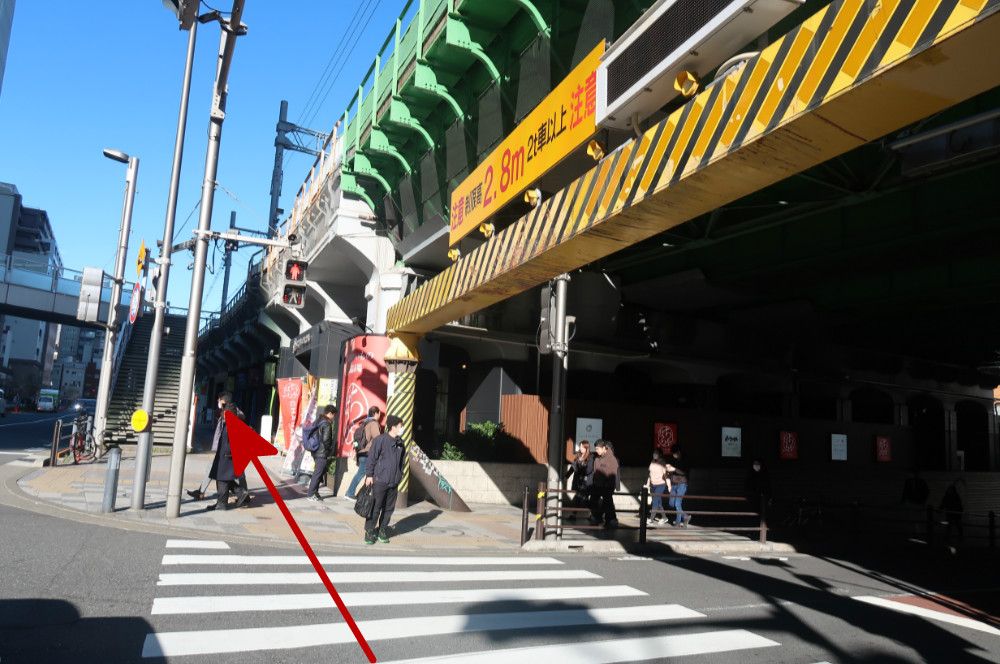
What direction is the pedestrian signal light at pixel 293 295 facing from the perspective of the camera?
toward the camera

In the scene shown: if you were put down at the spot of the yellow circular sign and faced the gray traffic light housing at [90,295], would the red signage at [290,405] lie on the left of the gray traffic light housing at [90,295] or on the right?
right

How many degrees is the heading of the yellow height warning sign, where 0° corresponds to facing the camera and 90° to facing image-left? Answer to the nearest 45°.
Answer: approximately 45°

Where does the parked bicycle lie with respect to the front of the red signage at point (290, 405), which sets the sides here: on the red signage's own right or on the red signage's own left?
on the red signage's own right

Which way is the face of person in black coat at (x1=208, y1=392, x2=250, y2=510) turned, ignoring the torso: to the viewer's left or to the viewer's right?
to the viewer's left

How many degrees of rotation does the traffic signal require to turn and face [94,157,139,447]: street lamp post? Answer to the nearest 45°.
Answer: approximately 135° to its right

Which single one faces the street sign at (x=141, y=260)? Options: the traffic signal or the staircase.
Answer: the staircase

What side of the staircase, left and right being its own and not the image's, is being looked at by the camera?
front

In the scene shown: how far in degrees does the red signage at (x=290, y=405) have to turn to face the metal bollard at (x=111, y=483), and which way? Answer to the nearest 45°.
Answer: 0° — it already faces it

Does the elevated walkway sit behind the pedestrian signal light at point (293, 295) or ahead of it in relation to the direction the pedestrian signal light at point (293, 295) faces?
behind
